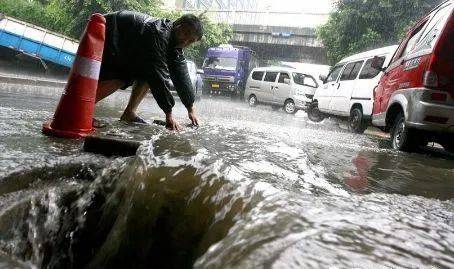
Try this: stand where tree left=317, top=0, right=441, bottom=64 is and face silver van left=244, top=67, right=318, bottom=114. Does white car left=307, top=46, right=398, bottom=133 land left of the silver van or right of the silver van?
left

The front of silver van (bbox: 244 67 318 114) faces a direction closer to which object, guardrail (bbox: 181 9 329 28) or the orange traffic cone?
the orange traffic cone

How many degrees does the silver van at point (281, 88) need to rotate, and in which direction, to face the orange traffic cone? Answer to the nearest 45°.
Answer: approximately 45° to its right

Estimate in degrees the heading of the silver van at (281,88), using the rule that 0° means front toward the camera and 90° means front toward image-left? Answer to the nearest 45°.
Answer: approximately 315°
